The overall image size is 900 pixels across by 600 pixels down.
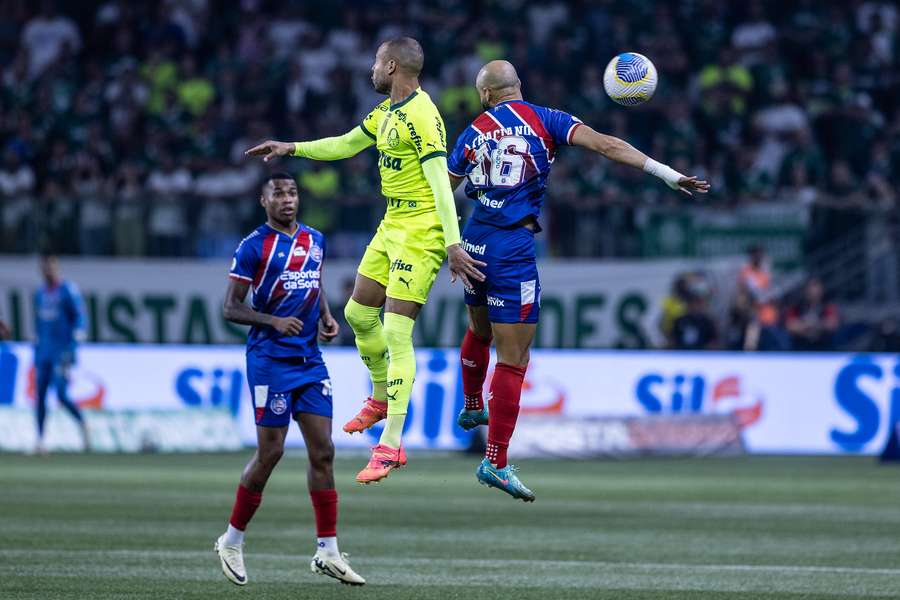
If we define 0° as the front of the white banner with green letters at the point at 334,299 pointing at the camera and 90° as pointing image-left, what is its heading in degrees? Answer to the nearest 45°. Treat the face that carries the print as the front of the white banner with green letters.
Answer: approximately 0°

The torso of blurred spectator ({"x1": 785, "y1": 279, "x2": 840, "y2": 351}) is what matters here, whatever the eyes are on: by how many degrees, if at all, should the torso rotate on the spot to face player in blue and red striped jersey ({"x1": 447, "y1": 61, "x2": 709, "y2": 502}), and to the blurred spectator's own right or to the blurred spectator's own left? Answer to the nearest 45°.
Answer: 0° — they already face them

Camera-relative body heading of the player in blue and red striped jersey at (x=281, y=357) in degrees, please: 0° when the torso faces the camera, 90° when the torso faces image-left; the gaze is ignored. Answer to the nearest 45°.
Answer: approximately 315°

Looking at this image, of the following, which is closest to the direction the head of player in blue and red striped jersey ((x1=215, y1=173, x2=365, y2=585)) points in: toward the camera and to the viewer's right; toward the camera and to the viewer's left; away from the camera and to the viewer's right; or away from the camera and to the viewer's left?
toward the camera and to the viewer's right

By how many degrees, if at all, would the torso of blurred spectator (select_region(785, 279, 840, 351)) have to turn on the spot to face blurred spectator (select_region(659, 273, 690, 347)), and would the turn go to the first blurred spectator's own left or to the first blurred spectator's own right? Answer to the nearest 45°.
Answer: approximately 90° to the first blurred spectator's own right

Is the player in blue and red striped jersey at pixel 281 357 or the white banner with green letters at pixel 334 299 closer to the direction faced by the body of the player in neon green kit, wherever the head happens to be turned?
the player in blue and red striped jersey

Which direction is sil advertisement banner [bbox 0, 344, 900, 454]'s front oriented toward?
toward the camera

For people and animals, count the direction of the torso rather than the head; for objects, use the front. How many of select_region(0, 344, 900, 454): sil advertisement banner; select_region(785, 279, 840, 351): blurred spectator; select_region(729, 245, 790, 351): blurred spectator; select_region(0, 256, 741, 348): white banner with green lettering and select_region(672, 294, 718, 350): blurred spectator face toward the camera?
5

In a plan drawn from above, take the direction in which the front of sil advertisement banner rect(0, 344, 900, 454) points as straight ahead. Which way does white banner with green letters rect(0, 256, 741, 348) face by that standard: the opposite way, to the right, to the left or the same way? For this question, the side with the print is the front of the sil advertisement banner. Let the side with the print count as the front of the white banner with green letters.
the same way

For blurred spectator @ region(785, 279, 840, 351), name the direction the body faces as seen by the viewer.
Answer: toward the camera

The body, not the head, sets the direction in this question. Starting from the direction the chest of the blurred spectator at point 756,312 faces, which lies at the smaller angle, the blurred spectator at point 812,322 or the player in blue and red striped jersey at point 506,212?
the player in blue and red striped jersey

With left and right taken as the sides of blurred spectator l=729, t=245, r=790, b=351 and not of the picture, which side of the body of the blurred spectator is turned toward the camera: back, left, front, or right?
front

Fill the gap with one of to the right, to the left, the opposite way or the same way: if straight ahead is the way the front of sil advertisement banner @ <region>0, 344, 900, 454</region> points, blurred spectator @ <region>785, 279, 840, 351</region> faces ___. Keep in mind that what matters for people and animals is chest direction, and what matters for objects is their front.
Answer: the same way
